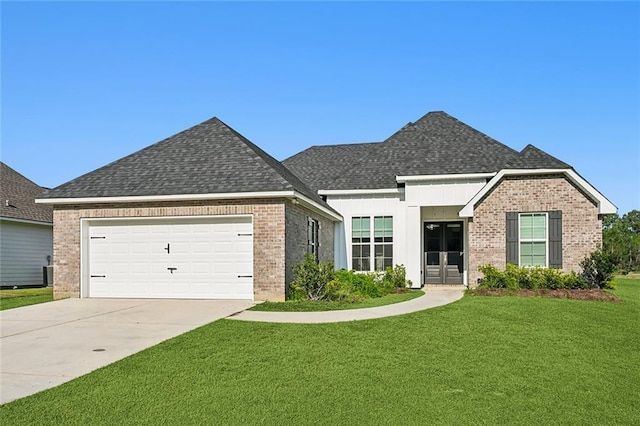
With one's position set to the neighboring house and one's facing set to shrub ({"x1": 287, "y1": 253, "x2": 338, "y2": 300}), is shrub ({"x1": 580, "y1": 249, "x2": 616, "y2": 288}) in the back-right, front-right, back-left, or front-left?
front-left

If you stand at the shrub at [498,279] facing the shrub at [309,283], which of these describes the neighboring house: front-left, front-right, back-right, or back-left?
front-right

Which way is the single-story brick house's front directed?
toward the camera

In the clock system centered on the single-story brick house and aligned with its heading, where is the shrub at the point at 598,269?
The shrub is roughly at 9 o'clock from the single-story brick house.

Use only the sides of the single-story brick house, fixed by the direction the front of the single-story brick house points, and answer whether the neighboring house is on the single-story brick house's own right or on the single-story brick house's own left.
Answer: on the single-story brick house's own right
